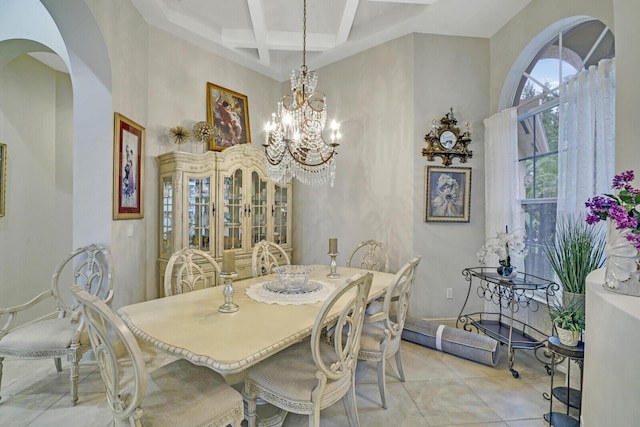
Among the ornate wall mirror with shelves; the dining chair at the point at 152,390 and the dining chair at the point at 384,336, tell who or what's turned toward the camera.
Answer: the ornate wall mirror with shelves

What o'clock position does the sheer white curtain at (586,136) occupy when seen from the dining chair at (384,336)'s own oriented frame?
The sheer white curtain is roughly at 4 o'clock from the dining chair.

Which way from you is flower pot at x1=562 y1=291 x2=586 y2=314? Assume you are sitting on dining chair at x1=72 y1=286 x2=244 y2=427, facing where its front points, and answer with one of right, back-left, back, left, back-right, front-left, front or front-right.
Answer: front-right

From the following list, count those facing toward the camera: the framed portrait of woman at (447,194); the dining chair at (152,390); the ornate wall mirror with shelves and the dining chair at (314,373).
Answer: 2

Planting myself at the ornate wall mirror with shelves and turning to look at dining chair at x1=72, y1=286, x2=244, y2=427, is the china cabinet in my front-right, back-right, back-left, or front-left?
front-right

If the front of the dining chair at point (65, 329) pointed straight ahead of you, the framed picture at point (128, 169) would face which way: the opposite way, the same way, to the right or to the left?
to the left

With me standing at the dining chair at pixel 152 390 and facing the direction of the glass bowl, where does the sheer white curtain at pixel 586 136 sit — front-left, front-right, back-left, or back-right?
front-right

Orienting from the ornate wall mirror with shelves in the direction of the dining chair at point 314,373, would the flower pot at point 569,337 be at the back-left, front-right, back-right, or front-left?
front-left

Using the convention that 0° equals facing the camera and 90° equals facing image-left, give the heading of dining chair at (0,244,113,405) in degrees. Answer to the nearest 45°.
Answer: approximately 45°

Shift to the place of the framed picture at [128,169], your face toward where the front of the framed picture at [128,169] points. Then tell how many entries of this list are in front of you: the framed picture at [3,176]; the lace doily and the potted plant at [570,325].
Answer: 2

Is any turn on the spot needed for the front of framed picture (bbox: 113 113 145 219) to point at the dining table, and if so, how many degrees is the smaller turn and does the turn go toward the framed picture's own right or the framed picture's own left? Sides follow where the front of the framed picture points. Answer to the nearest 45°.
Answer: approximately 45° to the framed picture's own right

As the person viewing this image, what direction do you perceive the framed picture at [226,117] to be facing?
facing the viewer and to the right of the viewer

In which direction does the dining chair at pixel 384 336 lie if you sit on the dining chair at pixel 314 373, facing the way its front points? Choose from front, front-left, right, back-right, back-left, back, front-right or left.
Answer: right

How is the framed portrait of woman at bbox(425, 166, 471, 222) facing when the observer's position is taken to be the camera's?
facing the viewer

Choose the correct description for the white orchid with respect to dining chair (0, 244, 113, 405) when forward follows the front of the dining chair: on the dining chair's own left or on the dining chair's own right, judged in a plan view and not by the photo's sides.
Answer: on the dining chair's own left

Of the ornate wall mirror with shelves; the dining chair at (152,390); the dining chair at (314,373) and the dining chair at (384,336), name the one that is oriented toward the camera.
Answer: the ornate wall mirror with shelves

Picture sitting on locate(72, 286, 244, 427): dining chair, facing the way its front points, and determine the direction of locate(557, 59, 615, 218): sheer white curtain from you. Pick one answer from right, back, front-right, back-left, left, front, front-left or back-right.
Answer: front-right

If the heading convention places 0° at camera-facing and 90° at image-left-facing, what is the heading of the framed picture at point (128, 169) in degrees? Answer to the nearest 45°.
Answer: approximately 315°

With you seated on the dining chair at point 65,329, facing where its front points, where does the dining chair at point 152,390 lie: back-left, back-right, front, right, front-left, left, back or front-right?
front-left

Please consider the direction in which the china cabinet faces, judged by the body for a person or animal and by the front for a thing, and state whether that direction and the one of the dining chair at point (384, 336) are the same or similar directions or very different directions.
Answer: very different directions

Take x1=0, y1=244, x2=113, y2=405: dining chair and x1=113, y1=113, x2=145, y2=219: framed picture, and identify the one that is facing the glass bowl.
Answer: the framed picture
